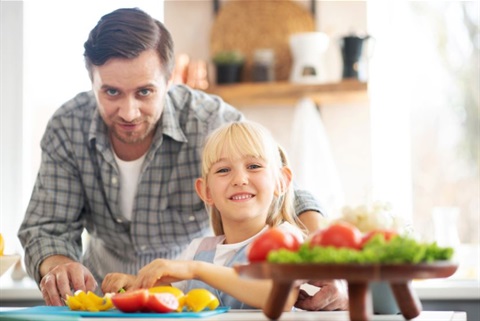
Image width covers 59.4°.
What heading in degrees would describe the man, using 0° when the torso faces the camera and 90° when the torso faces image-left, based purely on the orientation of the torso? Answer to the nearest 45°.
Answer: approximately 0°

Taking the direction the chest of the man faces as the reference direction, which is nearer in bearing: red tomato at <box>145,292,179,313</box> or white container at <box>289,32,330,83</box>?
the red tomato

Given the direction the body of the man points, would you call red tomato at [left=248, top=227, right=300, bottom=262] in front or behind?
in front

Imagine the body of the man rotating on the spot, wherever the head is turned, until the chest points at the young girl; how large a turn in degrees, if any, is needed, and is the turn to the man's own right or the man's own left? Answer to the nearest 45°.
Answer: approximately 45° to the man's own left

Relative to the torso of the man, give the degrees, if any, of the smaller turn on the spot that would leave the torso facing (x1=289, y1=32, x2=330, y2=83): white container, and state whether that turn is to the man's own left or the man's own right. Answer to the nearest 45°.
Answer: approximately 135° to the man's own left

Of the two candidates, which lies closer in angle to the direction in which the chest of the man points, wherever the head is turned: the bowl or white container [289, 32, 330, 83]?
the bowl

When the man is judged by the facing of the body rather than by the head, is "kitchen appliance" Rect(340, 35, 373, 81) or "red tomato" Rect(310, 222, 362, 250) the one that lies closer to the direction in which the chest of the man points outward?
the red tomato
